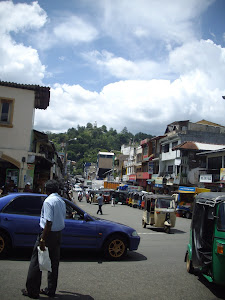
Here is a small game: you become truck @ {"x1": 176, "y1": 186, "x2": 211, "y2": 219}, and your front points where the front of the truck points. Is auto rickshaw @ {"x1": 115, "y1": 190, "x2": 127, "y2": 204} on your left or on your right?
on your right

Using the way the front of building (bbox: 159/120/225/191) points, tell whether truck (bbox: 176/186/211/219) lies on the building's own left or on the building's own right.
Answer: on the building's own left

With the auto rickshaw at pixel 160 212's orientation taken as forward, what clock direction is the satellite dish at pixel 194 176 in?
The satellite dish is roughly at 8 o'clock from the auto rickshaw.

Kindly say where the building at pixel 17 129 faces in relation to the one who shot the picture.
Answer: facing the viewer and to the right of the viewer

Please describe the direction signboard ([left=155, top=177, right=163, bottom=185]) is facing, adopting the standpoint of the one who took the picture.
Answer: facing the viewer

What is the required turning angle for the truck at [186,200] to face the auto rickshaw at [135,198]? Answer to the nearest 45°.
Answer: approximately 90° to its right

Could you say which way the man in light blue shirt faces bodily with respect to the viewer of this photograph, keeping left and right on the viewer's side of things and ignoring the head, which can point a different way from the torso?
facing away from the viewer and to the left of the viewer

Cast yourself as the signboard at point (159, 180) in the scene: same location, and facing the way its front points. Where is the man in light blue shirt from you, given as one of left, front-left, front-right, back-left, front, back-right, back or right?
front

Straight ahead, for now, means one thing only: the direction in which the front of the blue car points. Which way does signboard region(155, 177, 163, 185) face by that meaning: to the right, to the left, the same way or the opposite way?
to the right

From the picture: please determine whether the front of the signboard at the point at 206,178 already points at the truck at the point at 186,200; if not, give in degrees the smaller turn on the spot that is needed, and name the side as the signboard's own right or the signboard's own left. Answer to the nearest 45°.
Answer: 0° — it already faces it

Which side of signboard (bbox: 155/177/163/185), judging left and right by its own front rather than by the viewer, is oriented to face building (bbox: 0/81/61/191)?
front

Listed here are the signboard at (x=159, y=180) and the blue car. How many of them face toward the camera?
1

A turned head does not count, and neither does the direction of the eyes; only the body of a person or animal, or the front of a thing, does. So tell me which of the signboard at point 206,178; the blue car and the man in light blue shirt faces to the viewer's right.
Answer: the blue car

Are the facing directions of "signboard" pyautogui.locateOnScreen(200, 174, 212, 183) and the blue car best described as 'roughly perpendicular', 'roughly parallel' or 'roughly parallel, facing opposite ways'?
roughly perpendicular

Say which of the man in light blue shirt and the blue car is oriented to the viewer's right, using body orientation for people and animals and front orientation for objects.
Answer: the blue car

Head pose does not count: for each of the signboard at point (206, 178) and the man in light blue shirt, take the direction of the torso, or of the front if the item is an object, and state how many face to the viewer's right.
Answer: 0

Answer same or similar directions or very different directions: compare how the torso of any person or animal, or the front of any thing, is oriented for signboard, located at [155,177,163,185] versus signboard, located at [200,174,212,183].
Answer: same or similar directions

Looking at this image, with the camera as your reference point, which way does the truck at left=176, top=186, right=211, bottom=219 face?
facing the viewer and to the left of the viewer
